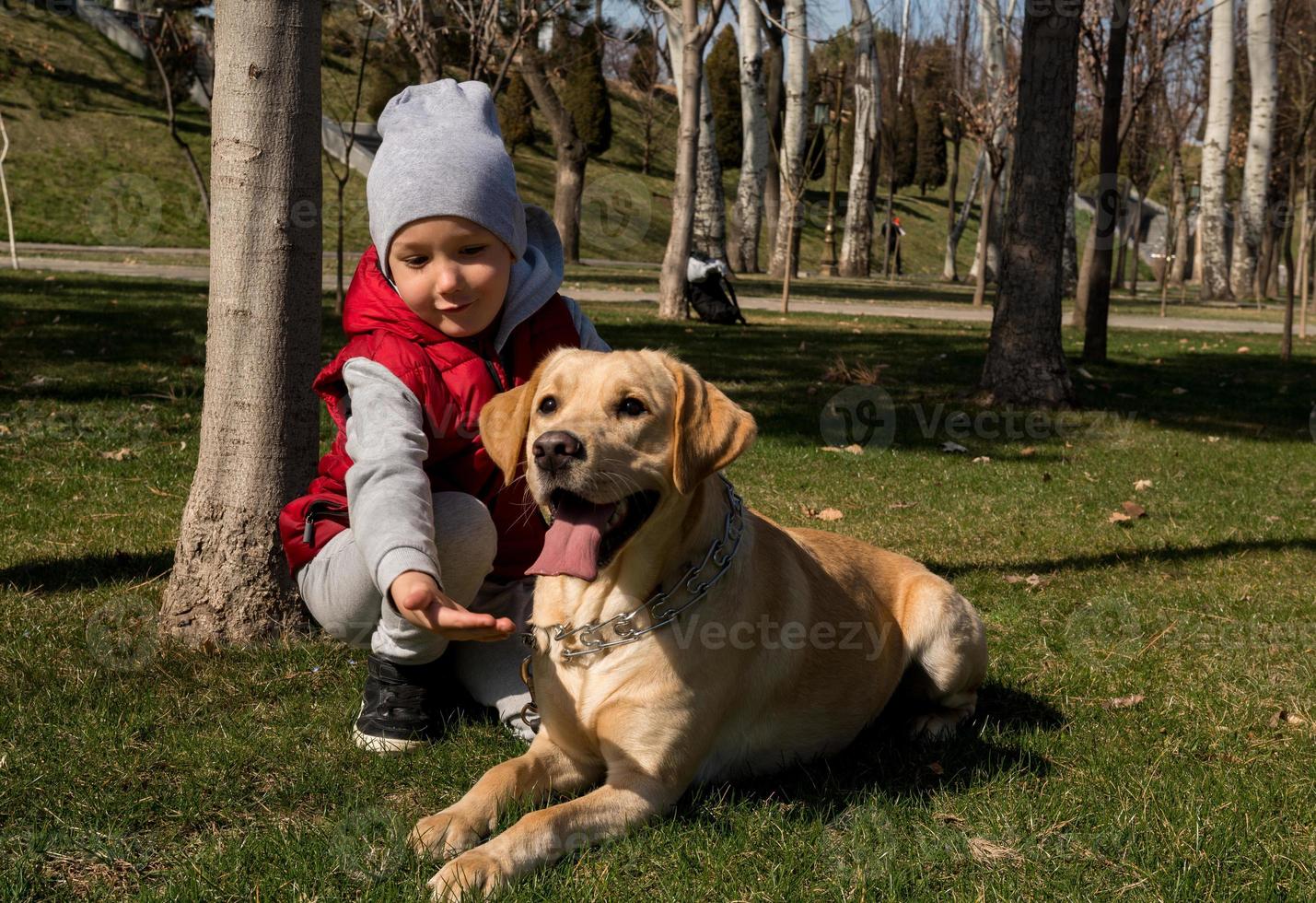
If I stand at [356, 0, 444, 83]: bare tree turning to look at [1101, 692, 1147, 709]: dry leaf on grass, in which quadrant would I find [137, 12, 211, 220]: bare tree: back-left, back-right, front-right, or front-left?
back-right

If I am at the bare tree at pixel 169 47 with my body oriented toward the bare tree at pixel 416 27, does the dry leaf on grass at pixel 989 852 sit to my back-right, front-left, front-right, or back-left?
front-right

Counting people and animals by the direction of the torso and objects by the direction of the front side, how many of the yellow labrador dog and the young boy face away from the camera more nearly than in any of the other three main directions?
0

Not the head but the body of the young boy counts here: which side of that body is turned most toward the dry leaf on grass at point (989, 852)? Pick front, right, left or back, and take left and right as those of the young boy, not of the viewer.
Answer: front

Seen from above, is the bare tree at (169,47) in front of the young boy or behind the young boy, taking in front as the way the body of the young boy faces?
behind

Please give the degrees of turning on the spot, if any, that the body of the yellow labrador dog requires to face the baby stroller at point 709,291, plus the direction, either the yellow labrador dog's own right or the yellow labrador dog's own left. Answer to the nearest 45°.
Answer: approximately 135° to the yellow labrador dog's own right

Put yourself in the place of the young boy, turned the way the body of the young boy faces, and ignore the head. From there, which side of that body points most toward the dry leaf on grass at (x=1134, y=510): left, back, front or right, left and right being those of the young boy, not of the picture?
left

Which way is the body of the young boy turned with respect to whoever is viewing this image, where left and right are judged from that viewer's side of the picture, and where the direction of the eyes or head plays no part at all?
facing the viewer and to the right of the viewer

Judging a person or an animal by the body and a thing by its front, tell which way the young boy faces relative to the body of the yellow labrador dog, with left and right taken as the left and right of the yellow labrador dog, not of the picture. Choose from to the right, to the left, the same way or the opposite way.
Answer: to the left

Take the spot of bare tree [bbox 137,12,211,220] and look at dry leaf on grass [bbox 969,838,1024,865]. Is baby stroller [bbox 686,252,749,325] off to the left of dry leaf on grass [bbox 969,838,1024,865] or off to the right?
left

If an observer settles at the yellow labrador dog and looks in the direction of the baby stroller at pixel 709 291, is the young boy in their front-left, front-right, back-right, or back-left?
front-left
